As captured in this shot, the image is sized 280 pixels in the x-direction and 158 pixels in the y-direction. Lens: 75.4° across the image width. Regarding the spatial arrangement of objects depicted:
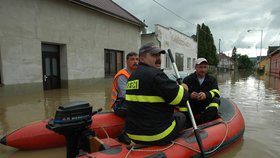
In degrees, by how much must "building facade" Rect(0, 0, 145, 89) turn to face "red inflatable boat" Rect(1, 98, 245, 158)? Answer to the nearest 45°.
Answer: approximately 45° to its right

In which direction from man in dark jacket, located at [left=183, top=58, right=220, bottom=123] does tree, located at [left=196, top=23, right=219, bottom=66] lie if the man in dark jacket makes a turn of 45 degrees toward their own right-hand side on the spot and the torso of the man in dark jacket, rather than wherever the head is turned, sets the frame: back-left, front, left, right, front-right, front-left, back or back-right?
back-right

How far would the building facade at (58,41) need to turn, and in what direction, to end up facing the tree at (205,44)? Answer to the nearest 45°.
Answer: approximately 90° to its left

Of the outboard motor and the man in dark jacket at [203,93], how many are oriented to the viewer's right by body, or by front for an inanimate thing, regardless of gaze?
1

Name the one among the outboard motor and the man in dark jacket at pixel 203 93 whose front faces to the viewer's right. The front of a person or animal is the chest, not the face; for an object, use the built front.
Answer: the outboard motor

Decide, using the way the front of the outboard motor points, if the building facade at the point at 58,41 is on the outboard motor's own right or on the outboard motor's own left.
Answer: on the outboard motor's own left

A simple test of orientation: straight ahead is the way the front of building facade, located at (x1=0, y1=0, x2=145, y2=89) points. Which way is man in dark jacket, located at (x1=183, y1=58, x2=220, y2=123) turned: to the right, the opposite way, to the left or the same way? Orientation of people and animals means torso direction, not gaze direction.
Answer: to the right

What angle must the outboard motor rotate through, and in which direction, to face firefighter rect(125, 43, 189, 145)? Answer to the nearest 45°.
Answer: approximately 45° to its right

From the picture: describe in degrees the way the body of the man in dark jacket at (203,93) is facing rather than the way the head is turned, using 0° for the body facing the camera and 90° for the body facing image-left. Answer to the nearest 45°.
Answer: approximately 0°

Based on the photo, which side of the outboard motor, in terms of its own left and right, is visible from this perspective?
right

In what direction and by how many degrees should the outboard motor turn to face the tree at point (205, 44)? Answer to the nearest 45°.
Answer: approximately 45° to its left
